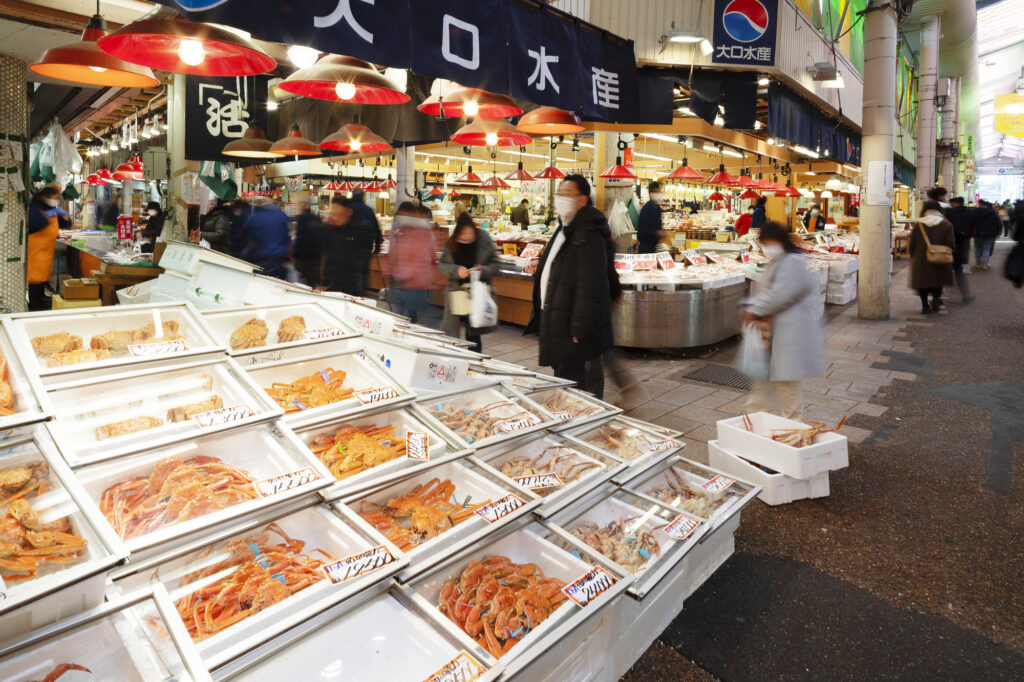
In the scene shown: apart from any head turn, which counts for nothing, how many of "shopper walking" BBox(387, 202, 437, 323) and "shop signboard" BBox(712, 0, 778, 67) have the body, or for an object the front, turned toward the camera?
1

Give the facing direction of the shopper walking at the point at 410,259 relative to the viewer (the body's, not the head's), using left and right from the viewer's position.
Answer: facing away from the viewer

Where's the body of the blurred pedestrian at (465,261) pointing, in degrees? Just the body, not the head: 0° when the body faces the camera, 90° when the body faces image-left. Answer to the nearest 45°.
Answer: approximately 0°

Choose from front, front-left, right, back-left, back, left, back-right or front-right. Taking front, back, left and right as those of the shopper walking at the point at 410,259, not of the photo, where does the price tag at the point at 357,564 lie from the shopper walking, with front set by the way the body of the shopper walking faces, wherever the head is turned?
back

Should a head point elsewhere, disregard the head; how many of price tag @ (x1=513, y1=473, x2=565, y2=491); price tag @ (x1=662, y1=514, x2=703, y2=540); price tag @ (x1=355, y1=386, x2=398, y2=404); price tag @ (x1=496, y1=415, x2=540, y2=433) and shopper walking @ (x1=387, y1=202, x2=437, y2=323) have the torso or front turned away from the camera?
1

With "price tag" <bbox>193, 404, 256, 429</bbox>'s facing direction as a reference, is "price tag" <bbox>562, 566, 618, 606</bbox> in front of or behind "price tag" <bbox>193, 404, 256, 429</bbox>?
in front

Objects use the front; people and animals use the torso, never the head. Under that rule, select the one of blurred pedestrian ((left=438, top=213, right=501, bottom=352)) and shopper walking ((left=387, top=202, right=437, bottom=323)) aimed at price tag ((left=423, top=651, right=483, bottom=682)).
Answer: the blurred pedestrian

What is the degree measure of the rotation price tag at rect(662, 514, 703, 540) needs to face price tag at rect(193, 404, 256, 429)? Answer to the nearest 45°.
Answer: approximately 90° to its right

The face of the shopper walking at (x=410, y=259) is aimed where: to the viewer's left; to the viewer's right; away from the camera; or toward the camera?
away from the camera

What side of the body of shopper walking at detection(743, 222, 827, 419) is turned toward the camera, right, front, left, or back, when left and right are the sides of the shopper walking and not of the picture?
left

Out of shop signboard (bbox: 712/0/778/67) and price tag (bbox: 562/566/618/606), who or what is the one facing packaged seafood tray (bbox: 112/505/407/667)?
the shop signboard

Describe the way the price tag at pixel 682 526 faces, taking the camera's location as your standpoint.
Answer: facing the viewer and to the right of the viewer
